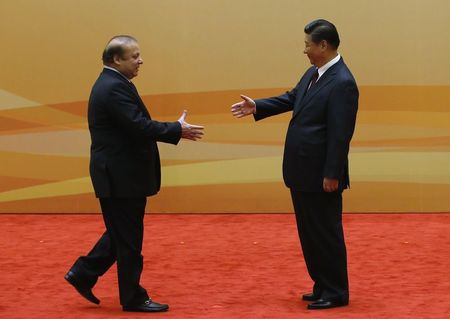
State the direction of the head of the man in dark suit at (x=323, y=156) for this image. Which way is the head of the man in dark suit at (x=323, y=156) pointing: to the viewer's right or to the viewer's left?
to the viewer's left

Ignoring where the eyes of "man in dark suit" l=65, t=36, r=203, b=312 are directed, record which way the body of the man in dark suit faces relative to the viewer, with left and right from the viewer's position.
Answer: facing to the right of the viewer

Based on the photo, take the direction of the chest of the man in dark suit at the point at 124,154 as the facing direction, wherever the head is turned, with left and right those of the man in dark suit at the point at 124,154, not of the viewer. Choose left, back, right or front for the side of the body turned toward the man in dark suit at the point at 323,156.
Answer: front

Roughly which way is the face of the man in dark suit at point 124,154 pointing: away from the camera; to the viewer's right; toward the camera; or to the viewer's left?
to the viewer's right
